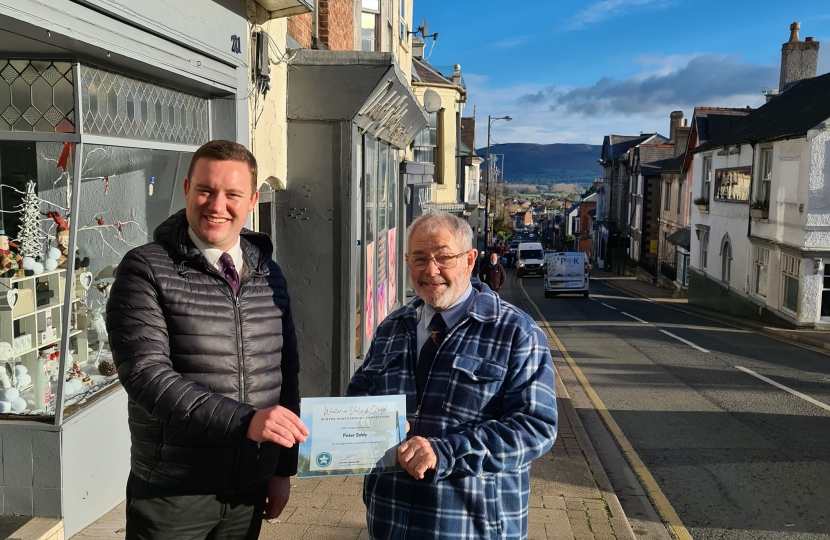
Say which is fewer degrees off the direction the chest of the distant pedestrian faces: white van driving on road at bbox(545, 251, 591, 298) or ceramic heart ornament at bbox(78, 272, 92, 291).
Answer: the ceramic heart ornament

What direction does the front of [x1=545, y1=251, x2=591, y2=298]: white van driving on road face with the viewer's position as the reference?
facing away from the viewer

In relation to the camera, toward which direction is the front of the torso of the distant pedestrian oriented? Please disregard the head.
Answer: toward the camera

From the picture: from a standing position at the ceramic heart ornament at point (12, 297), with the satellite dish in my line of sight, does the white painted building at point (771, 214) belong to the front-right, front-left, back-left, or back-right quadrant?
front-right

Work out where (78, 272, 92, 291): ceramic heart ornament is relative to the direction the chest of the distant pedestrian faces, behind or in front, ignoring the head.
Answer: in front

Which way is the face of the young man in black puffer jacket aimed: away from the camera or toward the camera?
toward the camera

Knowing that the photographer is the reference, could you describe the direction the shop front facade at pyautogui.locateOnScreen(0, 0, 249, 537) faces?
facing the viewer and to the right of the viewer

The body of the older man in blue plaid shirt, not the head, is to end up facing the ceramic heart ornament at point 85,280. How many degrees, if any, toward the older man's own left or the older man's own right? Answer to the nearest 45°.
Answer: approximately 90° to the older man's own right

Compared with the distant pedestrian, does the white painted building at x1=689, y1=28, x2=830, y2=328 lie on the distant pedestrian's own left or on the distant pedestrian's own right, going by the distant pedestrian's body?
on the distant pedestrian's own left

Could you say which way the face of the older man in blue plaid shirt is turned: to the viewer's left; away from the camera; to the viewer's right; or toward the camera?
toward the camera

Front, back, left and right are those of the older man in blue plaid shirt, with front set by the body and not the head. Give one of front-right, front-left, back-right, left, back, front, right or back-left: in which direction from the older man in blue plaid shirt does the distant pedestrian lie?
back-right

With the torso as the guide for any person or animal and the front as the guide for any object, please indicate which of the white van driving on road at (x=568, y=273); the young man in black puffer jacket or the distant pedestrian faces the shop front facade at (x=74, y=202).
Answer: the distant pedestrian

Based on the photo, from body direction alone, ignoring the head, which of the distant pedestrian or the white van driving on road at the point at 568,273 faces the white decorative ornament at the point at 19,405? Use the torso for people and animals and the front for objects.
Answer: the distant pedestrian

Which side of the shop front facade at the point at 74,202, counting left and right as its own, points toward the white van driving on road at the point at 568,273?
left
